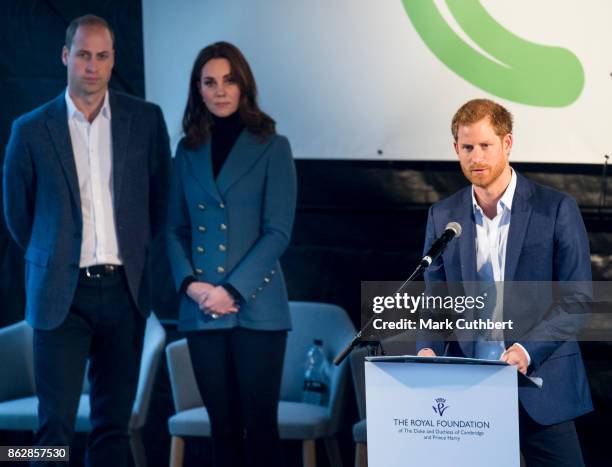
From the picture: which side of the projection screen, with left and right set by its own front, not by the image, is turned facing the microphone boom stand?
front

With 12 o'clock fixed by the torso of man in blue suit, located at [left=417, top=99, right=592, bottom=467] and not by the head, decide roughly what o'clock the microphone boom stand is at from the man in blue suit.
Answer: The microphone boom stand is roughly at 12 o'clock from the man in blue suit.

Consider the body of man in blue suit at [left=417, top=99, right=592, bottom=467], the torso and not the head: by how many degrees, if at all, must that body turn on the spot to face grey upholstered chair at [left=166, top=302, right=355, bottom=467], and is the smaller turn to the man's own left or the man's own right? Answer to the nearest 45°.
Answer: approximately 90° to the man's own right

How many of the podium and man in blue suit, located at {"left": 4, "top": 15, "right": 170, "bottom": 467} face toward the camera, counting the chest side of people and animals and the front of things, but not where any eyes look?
2

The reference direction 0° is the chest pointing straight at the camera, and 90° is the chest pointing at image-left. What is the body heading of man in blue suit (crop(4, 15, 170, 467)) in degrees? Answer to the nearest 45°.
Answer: approximately 0°

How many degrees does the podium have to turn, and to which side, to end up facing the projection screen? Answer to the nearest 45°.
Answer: approximately 180°
